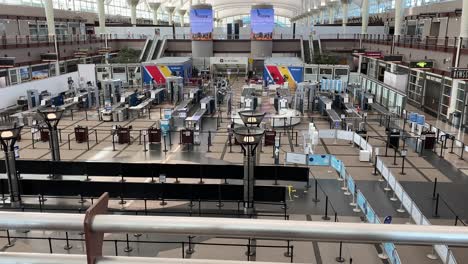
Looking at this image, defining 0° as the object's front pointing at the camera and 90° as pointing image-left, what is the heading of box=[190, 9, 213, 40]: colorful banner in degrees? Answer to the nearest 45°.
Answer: approximately 0°

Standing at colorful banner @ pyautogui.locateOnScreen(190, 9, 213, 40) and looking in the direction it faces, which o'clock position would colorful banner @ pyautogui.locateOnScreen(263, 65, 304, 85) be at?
colorful banner @ pyautogui.locateOnScreen(263, 65, 304, 85) is roughly at 11 o'clock from colorful banner @ pyautogui.locateOnScreen(190, 9, 213, 40).

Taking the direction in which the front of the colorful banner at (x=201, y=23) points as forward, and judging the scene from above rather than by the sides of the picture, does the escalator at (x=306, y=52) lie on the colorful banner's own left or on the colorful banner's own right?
on the colorful banner's own left

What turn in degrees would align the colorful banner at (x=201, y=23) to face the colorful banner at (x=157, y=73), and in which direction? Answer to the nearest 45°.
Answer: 0° — it already faces it

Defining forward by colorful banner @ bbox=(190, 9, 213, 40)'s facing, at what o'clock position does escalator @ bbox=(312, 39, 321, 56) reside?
The escalator is roughly at 9 o'clock from the colorful banner.

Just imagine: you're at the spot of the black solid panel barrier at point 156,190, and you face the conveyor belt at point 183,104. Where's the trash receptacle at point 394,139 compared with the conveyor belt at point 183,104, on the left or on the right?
right

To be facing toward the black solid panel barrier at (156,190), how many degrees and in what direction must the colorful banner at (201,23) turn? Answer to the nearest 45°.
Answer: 0° — it already faces it

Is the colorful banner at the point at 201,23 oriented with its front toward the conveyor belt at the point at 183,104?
yes
